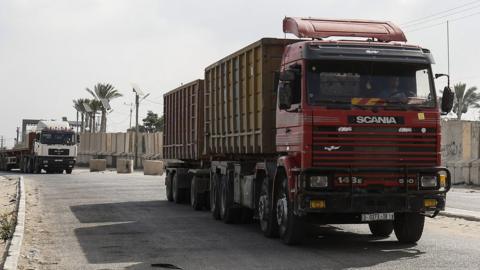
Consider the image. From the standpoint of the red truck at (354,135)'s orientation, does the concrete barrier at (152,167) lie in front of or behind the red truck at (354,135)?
behind

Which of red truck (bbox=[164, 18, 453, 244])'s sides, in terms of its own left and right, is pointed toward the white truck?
back

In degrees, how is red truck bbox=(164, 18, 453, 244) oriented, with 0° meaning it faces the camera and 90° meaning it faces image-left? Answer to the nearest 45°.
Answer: approximately 315°

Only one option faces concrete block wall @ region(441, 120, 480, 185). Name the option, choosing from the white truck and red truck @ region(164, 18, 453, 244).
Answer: the white truck

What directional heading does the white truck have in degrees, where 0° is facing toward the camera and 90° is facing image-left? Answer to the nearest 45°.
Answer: approximately 315°

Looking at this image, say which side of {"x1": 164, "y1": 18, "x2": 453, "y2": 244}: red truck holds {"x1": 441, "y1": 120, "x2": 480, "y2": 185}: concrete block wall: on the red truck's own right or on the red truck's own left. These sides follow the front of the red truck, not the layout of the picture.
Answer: on the red truck's own left
